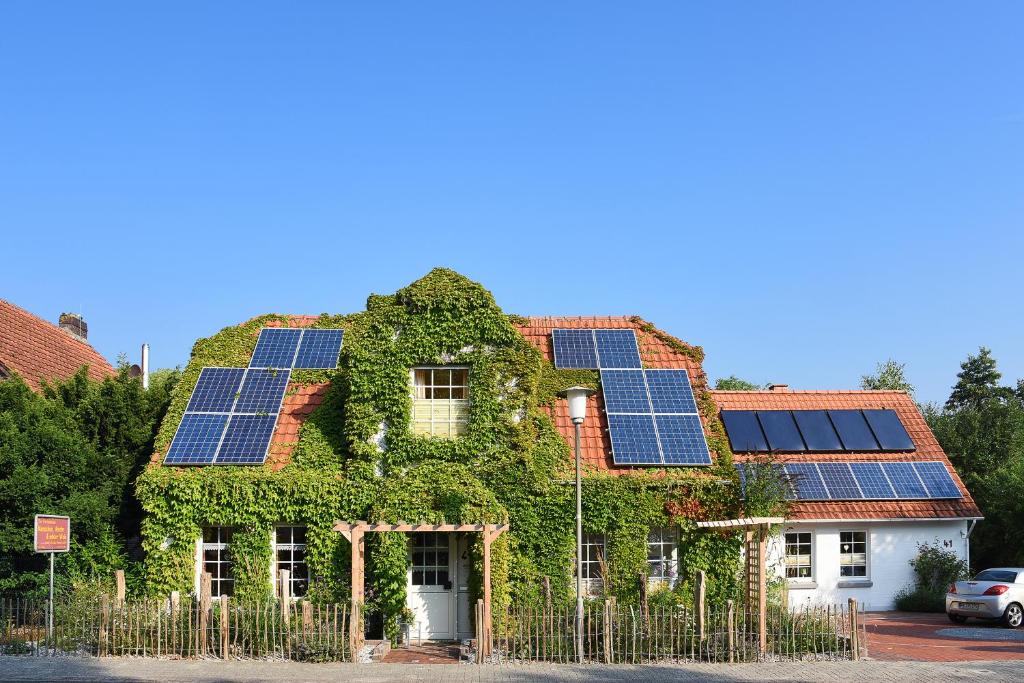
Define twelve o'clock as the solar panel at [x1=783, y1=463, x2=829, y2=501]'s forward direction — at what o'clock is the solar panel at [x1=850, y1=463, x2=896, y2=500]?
the solar panel at [x1=850, y1=463, x2=896, y2=500] is roughly at 8 o'clock from the solar panel at [x1=783, y1=463, x2=829, y2=501].

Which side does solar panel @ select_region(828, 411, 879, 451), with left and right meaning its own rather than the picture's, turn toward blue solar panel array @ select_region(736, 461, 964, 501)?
front

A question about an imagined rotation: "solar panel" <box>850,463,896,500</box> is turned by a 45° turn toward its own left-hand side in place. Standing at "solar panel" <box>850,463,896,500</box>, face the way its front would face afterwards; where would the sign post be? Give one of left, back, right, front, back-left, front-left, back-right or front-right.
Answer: right

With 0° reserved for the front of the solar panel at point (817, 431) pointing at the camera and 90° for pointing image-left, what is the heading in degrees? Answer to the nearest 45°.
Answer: approximately 0°

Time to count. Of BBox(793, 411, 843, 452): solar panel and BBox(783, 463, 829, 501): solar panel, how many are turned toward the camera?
2

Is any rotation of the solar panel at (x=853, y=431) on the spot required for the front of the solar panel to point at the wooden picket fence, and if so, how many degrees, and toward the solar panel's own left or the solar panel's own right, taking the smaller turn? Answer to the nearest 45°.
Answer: approximately 45° to the solar panel's own right

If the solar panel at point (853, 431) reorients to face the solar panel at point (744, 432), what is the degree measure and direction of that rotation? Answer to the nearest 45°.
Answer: approximately 45° to its right
